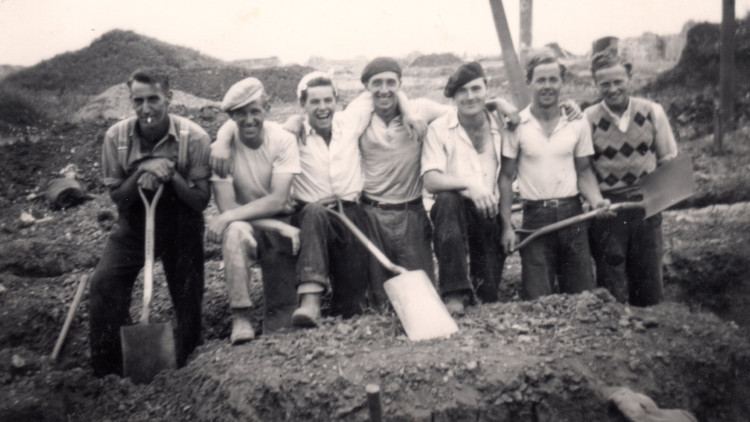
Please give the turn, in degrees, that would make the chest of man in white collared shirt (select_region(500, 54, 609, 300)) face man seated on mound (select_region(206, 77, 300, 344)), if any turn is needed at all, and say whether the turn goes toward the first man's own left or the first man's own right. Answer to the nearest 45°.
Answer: approximately 90° to the first man's own right

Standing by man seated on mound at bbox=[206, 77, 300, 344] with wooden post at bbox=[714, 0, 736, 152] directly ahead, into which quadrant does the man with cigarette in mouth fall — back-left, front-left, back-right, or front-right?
back-left

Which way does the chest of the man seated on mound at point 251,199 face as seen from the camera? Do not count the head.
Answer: toward the camera

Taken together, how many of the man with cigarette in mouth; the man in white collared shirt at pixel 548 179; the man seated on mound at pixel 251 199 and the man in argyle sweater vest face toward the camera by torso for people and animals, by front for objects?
4

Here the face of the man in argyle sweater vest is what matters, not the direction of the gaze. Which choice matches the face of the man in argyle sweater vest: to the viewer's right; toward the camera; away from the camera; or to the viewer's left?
toward the camera

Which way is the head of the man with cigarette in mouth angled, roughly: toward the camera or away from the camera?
toward the camera

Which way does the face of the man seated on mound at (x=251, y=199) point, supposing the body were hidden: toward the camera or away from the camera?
toward the camera

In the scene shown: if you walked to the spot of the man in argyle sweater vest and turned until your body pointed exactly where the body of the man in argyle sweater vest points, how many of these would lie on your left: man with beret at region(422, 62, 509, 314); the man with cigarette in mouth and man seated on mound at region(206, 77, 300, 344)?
0

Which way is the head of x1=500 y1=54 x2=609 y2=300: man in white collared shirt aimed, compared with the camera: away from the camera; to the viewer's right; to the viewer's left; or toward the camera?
toward the camera

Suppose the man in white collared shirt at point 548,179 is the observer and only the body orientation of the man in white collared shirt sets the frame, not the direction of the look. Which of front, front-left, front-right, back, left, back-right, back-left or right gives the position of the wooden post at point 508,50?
back

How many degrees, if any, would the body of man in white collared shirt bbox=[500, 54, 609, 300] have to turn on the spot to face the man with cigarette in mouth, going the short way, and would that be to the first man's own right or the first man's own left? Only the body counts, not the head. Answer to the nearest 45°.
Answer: approximately 90° to the first man's own right

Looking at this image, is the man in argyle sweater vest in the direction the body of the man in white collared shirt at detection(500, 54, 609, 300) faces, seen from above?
no

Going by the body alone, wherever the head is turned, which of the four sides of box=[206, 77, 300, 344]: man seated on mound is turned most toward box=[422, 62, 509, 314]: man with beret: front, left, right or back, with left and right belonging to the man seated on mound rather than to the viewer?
left

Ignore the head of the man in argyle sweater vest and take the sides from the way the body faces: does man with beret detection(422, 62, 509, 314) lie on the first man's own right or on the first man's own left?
on the first man's own right

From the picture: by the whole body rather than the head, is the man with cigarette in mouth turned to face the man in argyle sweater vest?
no

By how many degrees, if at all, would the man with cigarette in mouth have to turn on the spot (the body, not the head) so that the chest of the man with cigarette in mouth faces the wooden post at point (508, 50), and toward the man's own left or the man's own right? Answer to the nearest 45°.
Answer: approximately 135° to the man's own left

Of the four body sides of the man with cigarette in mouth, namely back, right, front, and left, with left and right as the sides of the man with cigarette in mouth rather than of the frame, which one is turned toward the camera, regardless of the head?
front

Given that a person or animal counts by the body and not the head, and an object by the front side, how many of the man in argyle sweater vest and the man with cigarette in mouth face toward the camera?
2

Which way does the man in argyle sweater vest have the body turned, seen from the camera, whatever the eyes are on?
toward the camera
